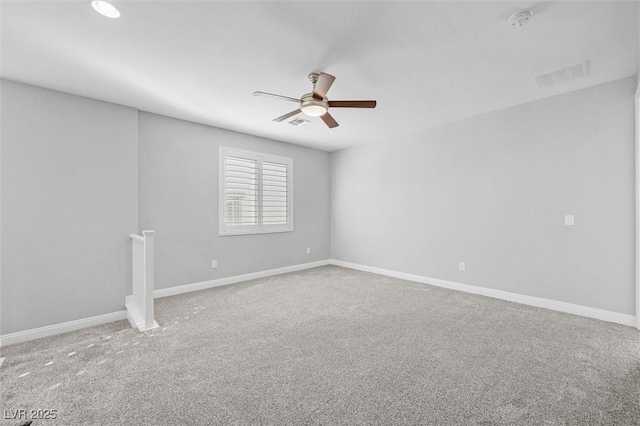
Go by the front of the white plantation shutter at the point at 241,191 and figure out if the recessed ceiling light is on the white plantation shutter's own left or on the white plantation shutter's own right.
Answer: on the white plantation shutter's own right

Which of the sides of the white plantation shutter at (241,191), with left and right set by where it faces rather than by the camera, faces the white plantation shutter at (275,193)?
left

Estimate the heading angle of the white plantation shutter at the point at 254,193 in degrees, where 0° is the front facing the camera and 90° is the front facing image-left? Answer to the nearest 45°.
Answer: approximately 315°

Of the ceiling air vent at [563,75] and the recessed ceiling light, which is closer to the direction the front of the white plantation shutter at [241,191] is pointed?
the ceiling air vent

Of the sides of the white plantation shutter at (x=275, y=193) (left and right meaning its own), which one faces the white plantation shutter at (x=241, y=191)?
right

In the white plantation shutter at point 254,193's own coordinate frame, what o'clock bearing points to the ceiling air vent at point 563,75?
The ceiling air vent is roughly at 12 o'clock from the white plantation shutter.

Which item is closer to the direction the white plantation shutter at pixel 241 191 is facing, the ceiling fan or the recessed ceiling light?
the ceiling fan

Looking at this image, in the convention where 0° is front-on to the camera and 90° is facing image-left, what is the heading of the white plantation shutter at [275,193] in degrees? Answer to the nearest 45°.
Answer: approximately 315°

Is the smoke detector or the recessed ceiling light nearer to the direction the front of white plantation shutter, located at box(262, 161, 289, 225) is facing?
the smoke detector
